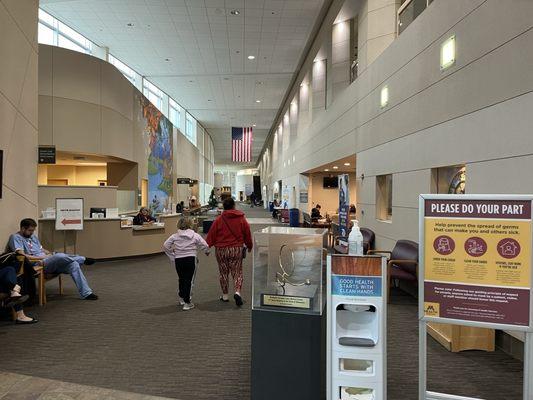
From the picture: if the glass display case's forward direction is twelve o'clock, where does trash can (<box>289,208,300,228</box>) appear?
The trash can is roughly at 6 o'clock from the glass display case.

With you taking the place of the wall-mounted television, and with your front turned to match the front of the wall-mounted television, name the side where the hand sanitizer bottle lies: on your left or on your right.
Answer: on your left

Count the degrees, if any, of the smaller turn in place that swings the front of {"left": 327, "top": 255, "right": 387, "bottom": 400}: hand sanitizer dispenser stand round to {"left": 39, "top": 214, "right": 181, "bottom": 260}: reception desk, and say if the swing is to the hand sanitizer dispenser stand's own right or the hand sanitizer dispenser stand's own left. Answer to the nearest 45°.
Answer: approximately 135° to the hand sanitizer dispenser stand's own right

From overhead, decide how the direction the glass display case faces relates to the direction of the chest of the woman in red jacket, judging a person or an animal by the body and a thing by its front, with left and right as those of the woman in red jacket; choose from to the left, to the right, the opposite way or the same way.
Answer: the opposite way

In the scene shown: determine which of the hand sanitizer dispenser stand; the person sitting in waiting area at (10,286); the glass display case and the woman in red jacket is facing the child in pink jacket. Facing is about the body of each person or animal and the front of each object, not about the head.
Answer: the person sitting in waiting area

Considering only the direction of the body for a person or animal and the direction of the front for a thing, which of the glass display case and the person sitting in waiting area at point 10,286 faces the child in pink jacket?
the person sitting in waiting area

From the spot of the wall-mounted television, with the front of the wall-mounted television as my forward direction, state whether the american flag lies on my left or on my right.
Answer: on my right

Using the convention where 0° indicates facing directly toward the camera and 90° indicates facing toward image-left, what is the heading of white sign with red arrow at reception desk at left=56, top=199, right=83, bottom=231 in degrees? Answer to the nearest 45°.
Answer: approximately 0°

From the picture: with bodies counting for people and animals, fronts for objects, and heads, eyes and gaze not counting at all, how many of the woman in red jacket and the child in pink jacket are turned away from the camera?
2

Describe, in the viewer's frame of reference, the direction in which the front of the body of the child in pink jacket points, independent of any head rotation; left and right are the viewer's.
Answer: facing away from the viewer

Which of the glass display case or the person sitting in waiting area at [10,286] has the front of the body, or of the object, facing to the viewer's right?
the person sitting in waiting area

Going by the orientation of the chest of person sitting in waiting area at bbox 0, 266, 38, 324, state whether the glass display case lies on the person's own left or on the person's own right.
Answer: on the person's own right

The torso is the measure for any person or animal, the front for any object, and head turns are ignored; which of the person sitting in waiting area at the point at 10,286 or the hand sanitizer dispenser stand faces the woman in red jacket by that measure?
the person sitting in waiting area
